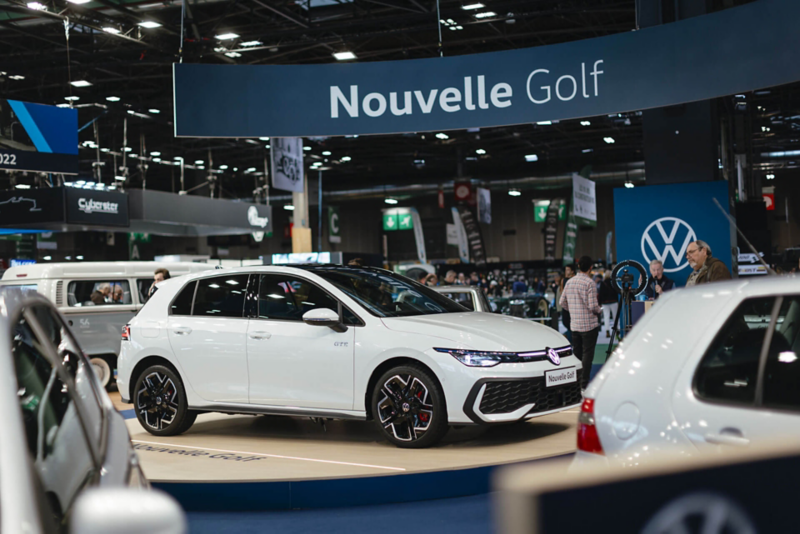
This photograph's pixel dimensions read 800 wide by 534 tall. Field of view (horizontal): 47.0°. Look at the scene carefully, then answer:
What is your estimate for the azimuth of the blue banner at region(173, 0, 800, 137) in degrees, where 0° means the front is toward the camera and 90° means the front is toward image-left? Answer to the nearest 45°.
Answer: approximately 0°

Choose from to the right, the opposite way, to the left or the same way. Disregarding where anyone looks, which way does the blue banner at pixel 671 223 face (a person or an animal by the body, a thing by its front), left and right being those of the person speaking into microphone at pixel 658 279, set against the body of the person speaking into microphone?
the same way

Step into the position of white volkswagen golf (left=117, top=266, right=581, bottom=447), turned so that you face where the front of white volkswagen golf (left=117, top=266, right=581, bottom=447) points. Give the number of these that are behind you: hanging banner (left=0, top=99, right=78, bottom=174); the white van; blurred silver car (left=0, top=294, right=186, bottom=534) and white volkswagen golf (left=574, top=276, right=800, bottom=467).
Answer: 2

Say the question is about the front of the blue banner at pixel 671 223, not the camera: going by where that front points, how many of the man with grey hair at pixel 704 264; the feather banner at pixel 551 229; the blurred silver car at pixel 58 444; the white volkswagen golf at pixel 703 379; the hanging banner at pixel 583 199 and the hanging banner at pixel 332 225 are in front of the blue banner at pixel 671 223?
3

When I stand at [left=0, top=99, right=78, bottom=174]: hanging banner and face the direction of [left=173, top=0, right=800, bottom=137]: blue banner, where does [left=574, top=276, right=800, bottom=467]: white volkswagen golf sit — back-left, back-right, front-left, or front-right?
front-right

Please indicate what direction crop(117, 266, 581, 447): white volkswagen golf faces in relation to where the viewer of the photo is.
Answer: facing the viewer and to the right of the viewer

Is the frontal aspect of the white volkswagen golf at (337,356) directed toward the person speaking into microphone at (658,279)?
no

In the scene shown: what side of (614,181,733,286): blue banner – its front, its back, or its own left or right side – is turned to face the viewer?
front

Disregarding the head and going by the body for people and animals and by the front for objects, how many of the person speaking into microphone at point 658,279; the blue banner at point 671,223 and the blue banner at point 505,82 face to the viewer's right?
0

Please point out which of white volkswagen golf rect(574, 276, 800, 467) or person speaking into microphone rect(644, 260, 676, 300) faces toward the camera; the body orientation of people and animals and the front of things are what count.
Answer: the person speaking into microphone

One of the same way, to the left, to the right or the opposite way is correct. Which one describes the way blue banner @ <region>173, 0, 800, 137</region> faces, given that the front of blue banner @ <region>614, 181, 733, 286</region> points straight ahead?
the same way

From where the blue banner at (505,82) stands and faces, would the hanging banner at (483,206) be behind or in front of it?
behind

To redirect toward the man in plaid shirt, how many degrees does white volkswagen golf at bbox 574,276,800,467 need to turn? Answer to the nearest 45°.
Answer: approximately 90° to its left

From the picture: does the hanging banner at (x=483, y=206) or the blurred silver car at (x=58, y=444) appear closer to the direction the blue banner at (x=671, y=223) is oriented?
the blurred silver car

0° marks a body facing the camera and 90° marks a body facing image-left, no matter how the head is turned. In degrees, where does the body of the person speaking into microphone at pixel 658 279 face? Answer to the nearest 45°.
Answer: approximately 0°

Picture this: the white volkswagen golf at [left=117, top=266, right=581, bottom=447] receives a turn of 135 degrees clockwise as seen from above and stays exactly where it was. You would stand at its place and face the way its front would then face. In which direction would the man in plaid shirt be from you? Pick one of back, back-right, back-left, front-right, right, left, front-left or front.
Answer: back-right

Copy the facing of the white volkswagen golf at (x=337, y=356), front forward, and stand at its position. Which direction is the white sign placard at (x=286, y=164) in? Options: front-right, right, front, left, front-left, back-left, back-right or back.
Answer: back-left
